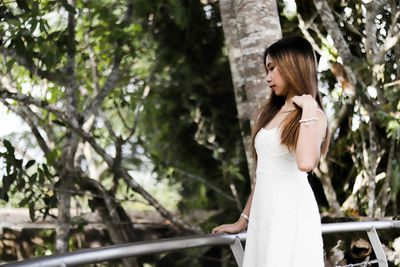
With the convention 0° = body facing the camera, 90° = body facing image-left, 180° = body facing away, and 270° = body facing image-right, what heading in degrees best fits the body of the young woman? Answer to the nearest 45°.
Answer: approximately 45°

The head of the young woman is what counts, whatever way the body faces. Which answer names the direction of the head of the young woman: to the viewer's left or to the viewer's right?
to the viewer's left
